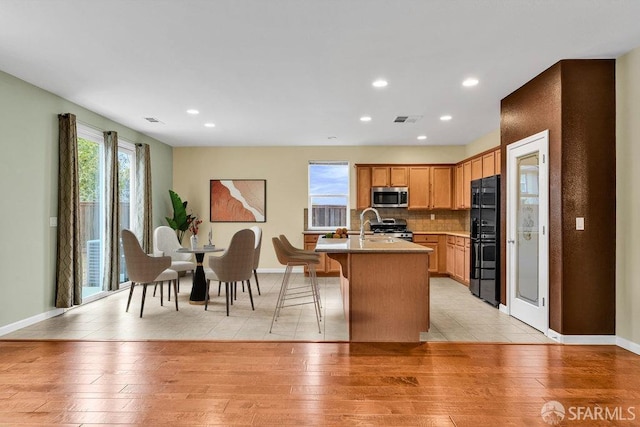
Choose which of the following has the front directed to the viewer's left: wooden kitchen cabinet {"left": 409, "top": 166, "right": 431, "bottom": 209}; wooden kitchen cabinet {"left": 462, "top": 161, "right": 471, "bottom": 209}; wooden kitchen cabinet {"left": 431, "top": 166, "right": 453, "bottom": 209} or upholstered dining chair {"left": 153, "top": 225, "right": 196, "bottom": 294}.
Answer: wooden kitchen cabinet {"left": 462, "top": 161, "right": 471, "bottom": 209}

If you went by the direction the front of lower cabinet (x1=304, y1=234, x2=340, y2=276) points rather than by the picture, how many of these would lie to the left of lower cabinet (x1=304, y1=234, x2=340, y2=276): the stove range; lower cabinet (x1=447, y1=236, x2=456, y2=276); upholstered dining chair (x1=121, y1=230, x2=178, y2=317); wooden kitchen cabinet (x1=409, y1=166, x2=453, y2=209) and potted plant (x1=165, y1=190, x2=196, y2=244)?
3

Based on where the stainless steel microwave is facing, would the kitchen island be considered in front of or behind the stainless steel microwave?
in front

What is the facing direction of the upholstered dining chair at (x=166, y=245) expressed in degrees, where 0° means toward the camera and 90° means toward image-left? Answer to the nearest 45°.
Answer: approximately 315°

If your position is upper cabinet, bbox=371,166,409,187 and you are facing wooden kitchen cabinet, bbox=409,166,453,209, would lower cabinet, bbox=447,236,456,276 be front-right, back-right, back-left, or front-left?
front-right

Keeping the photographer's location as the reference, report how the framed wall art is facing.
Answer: facing the viewer

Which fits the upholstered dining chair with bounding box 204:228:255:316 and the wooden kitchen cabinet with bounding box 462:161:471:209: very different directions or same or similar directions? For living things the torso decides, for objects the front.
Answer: same or similar directions

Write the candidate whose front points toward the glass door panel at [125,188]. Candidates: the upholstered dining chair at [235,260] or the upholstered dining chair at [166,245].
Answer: the upholstered dining chair at [235,260]

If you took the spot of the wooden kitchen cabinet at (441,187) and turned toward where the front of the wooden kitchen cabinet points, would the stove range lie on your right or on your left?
on your right

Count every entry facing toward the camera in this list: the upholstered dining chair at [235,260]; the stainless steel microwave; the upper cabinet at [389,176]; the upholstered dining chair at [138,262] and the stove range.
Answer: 3

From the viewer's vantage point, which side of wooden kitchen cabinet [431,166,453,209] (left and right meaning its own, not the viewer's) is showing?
front

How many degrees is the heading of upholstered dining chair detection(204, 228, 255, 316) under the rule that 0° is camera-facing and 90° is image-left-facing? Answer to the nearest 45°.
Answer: approximately 135°

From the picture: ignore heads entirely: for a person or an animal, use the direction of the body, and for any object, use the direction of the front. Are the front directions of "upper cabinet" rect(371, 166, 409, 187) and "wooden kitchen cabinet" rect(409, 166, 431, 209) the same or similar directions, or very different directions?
same or similar directions

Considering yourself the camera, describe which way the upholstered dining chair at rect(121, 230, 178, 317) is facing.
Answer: facing away from the viewer and to the right of the viewer

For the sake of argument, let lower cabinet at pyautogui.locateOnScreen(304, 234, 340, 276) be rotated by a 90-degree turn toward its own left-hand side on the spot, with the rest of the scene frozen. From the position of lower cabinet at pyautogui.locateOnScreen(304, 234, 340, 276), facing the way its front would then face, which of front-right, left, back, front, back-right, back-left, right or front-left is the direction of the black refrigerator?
front-right

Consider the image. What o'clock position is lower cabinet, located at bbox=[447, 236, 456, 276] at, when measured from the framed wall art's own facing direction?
The lower cabinet is roughly at 10 o'clock from the framed wall art.
